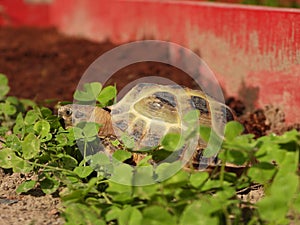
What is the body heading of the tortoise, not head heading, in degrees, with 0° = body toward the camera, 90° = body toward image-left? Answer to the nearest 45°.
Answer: approximately 90°
